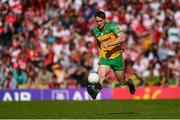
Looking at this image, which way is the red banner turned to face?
toward the camera
